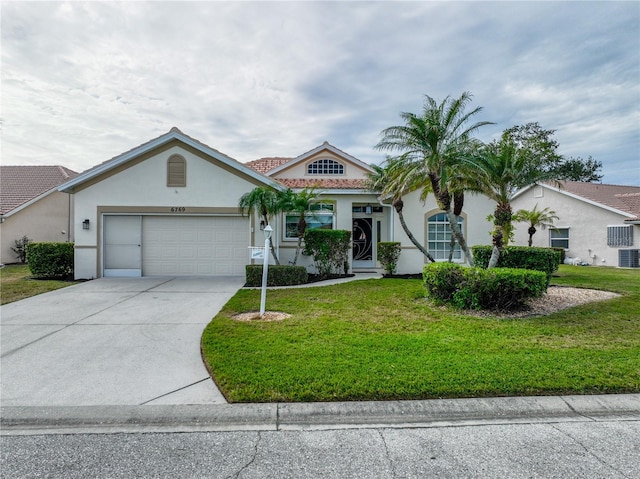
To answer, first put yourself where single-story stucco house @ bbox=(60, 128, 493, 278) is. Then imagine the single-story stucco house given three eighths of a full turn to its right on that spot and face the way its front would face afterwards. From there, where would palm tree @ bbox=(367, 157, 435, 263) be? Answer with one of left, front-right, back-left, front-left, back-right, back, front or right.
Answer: back-right

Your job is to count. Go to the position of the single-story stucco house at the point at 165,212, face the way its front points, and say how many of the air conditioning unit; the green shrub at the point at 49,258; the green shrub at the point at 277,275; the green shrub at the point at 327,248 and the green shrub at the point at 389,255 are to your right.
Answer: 1

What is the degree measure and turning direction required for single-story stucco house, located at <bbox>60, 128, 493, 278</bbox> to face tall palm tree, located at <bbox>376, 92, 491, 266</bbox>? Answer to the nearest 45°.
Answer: approximately 45° to its left

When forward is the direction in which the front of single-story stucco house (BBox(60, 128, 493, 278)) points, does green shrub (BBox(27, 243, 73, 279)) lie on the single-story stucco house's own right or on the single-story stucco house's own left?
on the single-story stucco house's own right

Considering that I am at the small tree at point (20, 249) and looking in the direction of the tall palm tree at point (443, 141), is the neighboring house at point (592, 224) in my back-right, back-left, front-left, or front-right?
front-left

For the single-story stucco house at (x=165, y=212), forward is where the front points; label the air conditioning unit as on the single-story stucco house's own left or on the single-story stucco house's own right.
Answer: on the single-story stucco house's own left

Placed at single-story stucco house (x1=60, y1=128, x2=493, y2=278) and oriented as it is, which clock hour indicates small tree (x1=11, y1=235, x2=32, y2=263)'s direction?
The small tree is roughly at 4 o'clock from the single-story stucco house.

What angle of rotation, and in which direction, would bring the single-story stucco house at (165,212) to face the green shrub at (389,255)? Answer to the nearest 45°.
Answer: approximately 90° to its left

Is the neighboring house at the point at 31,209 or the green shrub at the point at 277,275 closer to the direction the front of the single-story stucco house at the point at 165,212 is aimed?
the green shrub

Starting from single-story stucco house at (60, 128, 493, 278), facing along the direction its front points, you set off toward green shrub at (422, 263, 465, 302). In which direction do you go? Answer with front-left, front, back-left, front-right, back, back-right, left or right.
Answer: front-left

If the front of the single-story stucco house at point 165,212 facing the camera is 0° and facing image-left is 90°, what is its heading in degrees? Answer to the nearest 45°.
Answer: approximately 0°

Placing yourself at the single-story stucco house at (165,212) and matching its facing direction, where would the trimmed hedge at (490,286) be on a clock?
The trimmed hedge is roughly at 10 o'clock from the single-story stucco house.
